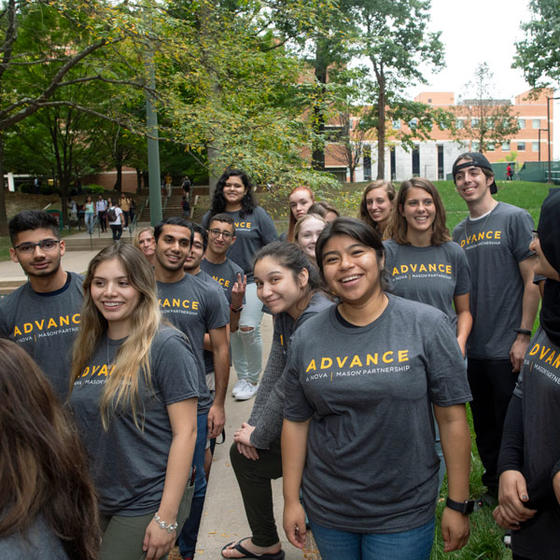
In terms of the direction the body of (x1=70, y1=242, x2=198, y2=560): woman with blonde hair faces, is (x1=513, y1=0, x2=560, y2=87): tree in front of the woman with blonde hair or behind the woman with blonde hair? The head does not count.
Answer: behind

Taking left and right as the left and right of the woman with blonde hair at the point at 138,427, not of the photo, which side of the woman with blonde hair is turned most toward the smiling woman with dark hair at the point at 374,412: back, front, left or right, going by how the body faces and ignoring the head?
left

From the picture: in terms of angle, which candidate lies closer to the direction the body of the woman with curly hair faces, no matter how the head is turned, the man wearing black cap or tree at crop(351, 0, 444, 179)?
the man wearing black cap

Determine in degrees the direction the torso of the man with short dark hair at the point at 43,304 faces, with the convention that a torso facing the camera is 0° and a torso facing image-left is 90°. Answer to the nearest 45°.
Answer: approximately 0°

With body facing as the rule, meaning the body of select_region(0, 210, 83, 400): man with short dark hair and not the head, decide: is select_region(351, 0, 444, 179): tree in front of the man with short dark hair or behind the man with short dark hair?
behind

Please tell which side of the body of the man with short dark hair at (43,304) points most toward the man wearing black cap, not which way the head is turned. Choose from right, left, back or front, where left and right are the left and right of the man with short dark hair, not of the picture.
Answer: left

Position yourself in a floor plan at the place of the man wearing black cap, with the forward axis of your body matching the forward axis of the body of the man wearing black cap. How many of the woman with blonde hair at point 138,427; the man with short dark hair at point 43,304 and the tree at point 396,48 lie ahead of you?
2

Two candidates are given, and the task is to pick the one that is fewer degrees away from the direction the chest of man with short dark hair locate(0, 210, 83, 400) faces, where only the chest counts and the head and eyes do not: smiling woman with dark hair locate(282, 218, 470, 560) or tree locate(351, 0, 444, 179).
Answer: the smiling woman with dark hair

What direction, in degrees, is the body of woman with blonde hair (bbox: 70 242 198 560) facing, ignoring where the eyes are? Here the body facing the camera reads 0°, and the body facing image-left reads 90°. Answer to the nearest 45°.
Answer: approximately 45°

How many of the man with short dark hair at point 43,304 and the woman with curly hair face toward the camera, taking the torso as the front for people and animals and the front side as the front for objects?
2

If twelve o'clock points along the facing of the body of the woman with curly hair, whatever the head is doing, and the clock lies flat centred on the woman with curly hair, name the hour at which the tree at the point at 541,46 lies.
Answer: The tree is roughly at 7 o'clock from the woman with curly hair.
